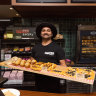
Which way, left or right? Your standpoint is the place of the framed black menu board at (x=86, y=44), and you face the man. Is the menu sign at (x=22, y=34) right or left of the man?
right

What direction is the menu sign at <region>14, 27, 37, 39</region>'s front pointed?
toward the camera

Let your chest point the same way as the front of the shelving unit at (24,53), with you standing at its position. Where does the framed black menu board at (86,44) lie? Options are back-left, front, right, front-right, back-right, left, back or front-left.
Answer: left

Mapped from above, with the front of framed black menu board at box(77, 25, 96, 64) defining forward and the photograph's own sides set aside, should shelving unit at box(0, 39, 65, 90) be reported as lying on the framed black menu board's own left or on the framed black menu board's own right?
on the framed black menu board's own right

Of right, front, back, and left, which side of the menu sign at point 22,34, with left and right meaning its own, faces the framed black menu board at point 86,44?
left

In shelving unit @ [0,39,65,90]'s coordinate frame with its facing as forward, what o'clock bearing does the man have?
The man is roughly at 11 o'clock from the shelving unit.

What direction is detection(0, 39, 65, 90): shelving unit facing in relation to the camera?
toward the camera

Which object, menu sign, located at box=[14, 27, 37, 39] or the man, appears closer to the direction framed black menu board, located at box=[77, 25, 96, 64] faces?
the man

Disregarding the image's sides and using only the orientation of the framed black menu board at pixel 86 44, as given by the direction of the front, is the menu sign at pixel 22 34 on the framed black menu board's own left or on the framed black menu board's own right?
on the framed black menu board's own right

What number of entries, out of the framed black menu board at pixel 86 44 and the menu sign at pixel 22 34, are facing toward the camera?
2
